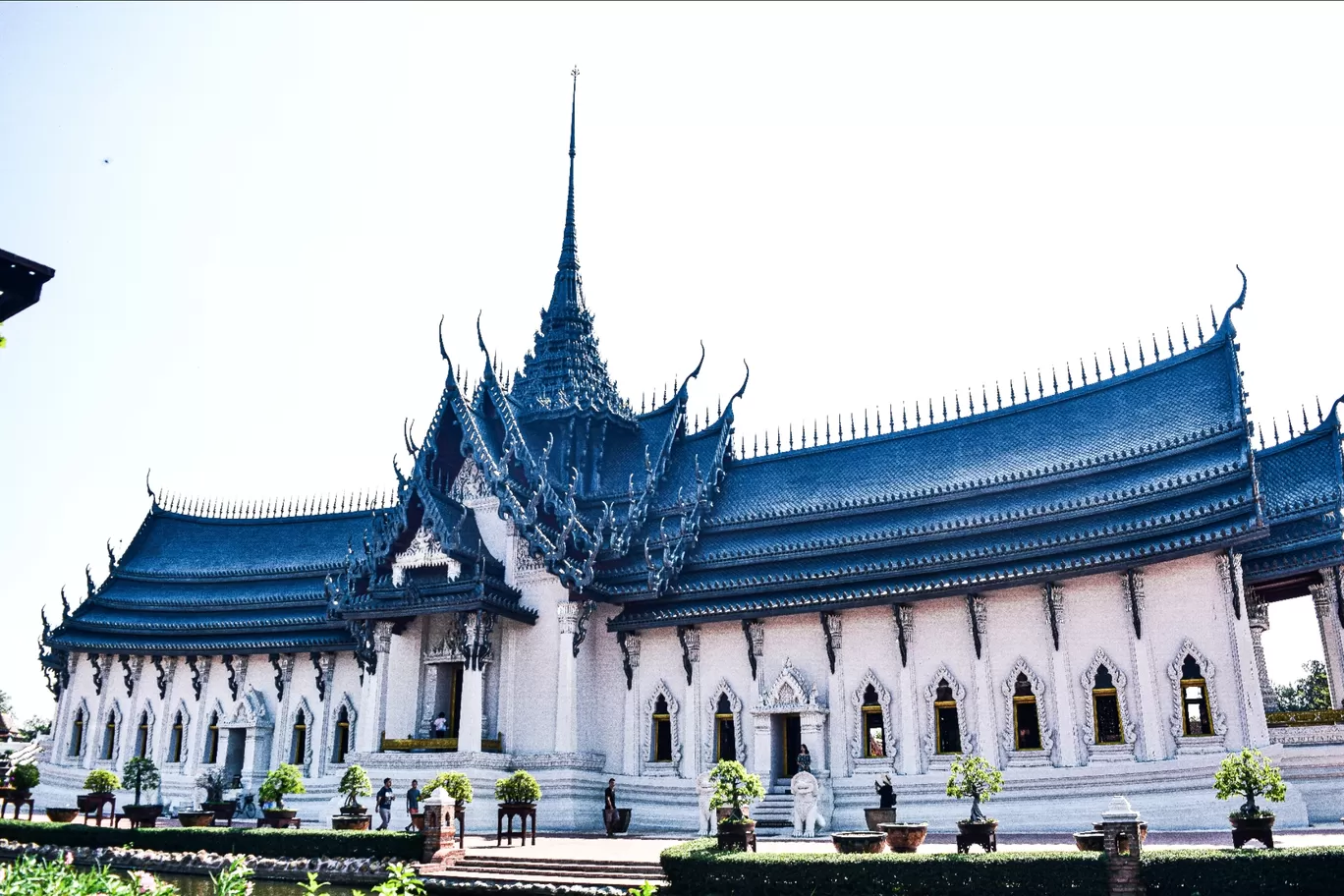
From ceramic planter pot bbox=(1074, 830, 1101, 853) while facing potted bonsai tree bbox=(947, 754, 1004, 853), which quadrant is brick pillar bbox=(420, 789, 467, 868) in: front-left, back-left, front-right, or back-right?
front-left

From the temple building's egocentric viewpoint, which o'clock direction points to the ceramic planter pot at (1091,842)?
The ceramic planter pot is roughly at 10 o'clock from the temple building.

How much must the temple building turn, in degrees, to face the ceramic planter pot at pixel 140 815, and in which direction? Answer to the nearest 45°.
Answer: approximately 45° to its right

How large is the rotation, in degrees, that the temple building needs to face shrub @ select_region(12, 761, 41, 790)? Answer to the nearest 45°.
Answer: approximately 45° to its right

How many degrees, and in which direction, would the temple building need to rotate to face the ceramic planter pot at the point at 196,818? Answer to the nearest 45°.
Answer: approximately 45° to its right

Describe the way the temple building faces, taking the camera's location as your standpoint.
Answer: facing the viewer and to the left of the viewer

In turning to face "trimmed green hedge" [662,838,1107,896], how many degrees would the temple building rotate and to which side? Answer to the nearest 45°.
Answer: approximately 45° to its left

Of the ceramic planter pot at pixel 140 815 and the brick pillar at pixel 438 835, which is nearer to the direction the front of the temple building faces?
the brick pillar
